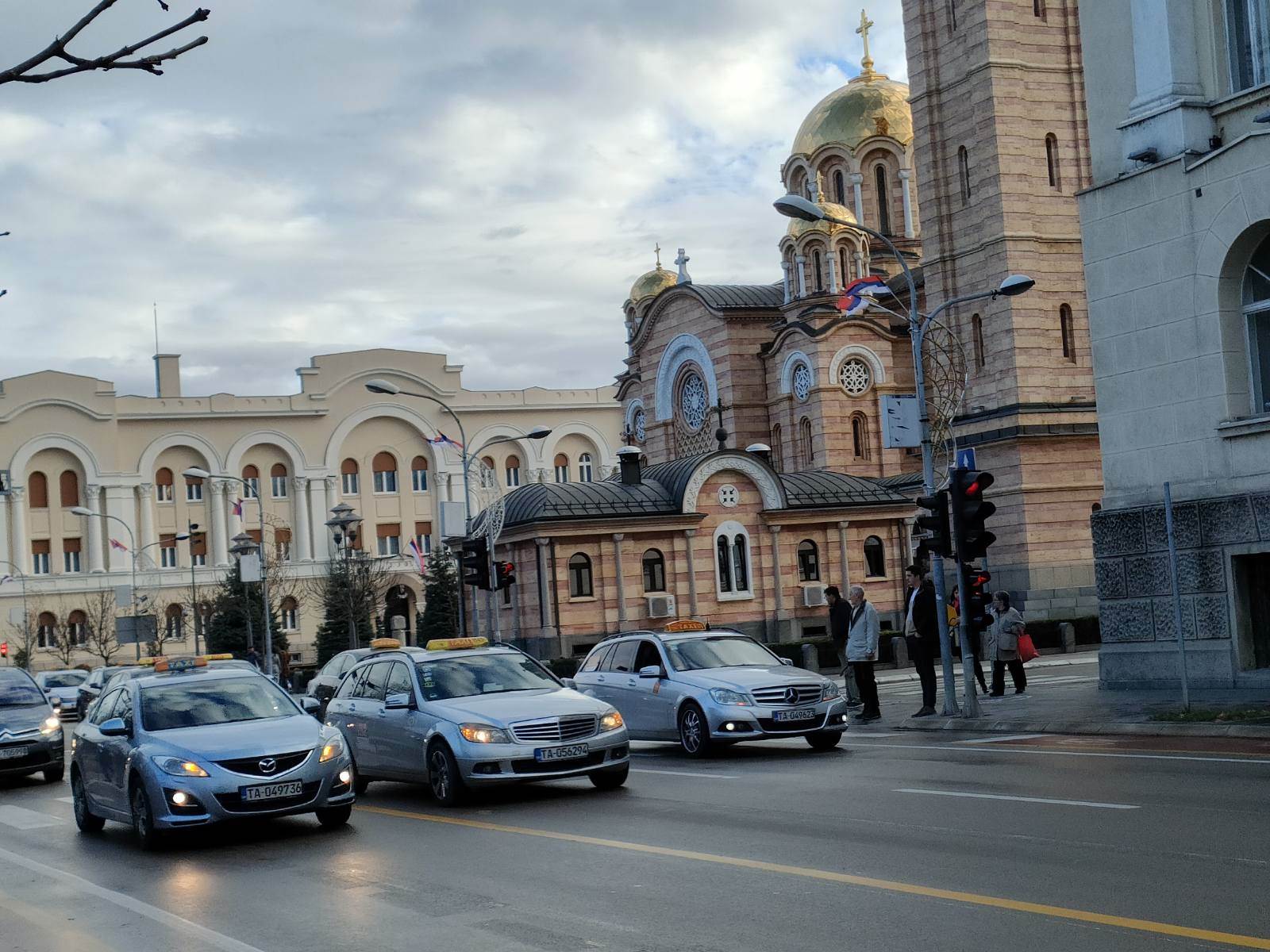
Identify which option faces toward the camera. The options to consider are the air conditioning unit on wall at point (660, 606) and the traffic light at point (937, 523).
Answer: the air conditioning unit on wall

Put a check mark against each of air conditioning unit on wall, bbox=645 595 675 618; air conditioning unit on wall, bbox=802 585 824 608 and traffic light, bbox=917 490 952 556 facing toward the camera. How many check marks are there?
2

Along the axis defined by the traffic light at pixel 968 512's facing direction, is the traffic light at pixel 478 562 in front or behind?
behind

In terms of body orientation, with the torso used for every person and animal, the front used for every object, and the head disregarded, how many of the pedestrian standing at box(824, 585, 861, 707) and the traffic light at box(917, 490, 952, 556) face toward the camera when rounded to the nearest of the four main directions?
0

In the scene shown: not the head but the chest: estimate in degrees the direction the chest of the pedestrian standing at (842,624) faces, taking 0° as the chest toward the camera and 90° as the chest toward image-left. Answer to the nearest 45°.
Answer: approximately 90°

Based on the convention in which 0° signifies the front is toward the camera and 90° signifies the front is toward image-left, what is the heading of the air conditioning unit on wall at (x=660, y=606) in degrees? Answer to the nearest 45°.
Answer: approximately 0°

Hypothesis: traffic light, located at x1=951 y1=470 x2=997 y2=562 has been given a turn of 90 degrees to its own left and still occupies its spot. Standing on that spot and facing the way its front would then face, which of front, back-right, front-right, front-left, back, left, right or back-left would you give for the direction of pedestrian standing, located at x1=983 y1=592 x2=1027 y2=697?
front-left

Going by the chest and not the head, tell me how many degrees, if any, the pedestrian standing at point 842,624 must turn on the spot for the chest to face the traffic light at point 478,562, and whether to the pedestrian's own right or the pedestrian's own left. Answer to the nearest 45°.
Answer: approximately 45° to the pedestrian's own right

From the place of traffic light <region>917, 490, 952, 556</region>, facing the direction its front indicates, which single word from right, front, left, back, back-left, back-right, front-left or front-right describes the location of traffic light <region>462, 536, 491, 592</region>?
front-right

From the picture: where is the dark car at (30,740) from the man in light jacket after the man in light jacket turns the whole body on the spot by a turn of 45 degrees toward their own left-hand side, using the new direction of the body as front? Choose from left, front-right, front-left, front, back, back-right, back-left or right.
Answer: right

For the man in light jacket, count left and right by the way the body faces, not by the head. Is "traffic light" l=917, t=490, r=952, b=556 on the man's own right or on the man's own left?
on the man's own left

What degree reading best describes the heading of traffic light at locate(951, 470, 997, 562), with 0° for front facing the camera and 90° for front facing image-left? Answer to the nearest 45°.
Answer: approximately 315°

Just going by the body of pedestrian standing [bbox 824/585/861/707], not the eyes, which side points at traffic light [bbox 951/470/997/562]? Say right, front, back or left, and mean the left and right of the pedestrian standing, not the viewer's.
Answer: left

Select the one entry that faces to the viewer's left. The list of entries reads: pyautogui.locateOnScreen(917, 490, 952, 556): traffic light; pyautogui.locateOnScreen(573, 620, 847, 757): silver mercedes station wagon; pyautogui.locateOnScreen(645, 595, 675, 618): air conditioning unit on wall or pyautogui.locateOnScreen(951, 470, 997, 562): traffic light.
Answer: pyautogui.locateOnScreen(917, 490, 952, 556): traffic light

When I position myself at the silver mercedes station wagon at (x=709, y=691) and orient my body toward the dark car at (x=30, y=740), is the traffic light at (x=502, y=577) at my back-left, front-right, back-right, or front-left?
front-right

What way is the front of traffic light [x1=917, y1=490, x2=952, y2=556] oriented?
to the viewer's left
